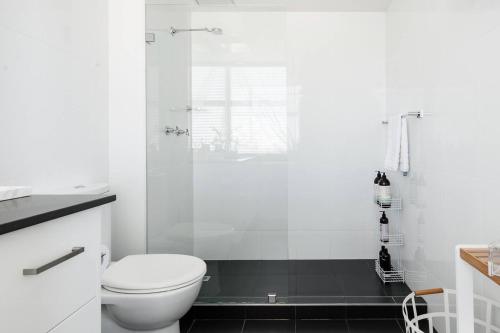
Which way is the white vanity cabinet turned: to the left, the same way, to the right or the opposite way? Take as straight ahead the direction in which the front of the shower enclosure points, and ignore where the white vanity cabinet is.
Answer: to the left

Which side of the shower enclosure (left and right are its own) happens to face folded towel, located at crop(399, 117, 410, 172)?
left

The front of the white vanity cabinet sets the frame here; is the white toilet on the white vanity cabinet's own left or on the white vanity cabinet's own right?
on the white vanity cabinet's own left

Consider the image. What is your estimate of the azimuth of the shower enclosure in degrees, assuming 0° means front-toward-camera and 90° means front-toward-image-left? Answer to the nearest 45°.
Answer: approximately 0°
